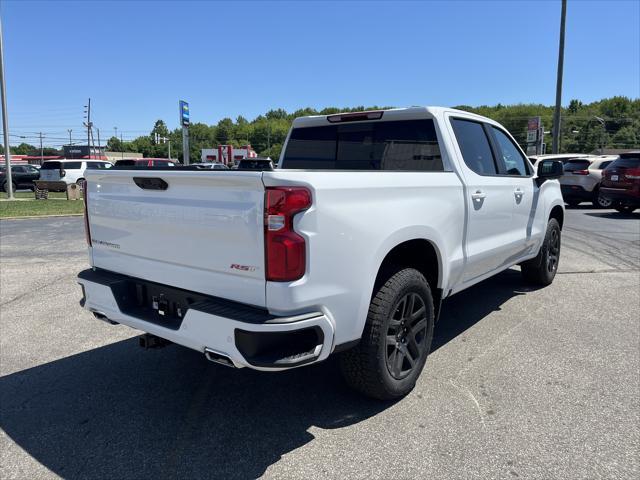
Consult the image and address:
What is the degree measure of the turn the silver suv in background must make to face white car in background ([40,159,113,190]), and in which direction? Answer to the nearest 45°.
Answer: approximately 135° to its left

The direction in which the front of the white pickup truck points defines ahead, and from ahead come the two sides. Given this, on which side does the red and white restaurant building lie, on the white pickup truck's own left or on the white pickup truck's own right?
on the white pickup truck's own left

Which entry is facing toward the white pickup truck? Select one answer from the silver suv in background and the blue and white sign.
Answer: the blue and white sign

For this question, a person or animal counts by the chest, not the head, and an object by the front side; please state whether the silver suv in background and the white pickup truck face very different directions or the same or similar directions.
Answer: same or similar directions

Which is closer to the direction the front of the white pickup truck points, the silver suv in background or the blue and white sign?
the silver suv in background

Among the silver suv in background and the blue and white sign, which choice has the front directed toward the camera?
the blue and white sign

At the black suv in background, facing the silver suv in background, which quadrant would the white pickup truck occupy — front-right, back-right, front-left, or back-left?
front-right

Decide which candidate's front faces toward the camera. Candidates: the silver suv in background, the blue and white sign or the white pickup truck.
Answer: the blue and white sign

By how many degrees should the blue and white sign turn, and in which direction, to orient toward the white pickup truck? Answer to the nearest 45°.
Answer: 0° — it already faces it

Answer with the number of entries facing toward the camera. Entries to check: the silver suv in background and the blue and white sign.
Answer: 1

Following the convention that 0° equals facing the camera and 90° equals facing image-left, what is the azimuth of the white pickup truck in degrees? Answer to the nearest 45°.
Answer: approximately 225°

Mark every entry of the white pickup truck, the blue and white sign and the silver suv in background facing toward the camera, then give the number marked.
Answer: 1

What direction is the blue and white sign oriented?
toward the camera

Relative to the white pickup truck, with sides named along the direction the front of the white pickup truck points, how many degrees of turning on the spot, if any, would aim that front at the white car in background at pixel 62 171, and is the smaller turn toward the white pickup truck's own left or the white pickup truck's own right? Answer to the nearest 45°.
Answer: approximately 90° to the white pickup truck's own left

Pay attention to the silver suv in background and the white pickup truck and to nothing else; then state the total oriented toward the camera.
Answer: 0
